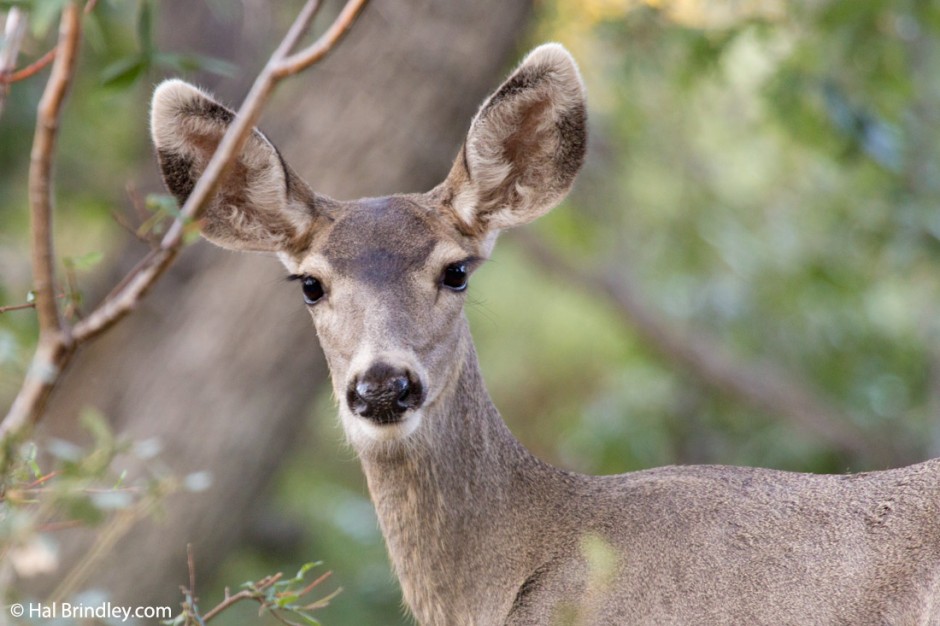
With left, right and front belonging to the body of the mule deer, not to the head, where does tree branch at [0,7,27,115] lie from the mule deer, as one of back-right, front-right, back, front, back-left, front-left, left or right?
front

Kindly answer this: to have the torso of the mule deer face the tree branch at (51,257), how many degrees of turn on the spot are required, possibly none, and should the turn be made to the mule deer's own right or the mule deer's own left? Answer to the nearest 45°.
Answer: approximately 45° to the mule deer's own left

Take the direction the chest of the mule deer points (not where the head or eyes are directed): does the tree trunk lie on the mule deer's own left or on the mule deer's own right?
on the mule deer's own right

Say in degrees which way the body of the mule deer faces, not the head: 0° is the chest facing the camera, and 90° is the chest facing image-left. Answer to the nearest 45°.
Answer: approximately 90°

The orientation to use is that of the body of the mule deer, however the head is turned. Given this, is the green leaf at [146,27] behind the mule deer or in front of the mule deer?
in front

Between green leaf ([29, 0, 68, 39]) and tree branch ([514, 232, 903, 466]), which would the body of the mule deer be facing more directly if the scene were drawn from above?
the green leaf

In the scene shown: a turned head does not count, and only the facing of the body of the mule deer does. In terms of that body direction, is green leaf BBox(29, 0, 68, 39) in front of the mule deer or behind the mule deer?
in front

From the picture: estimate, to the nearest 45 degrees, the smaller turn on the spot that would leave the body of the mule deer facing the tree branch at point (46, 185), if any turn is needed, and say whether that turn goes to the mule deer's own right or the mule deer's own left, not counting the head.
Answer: approximately 45° to the mule deer's own left

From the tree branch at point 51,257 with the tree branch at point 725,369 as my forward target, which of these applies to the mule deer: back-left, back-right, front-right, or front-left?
front-right
